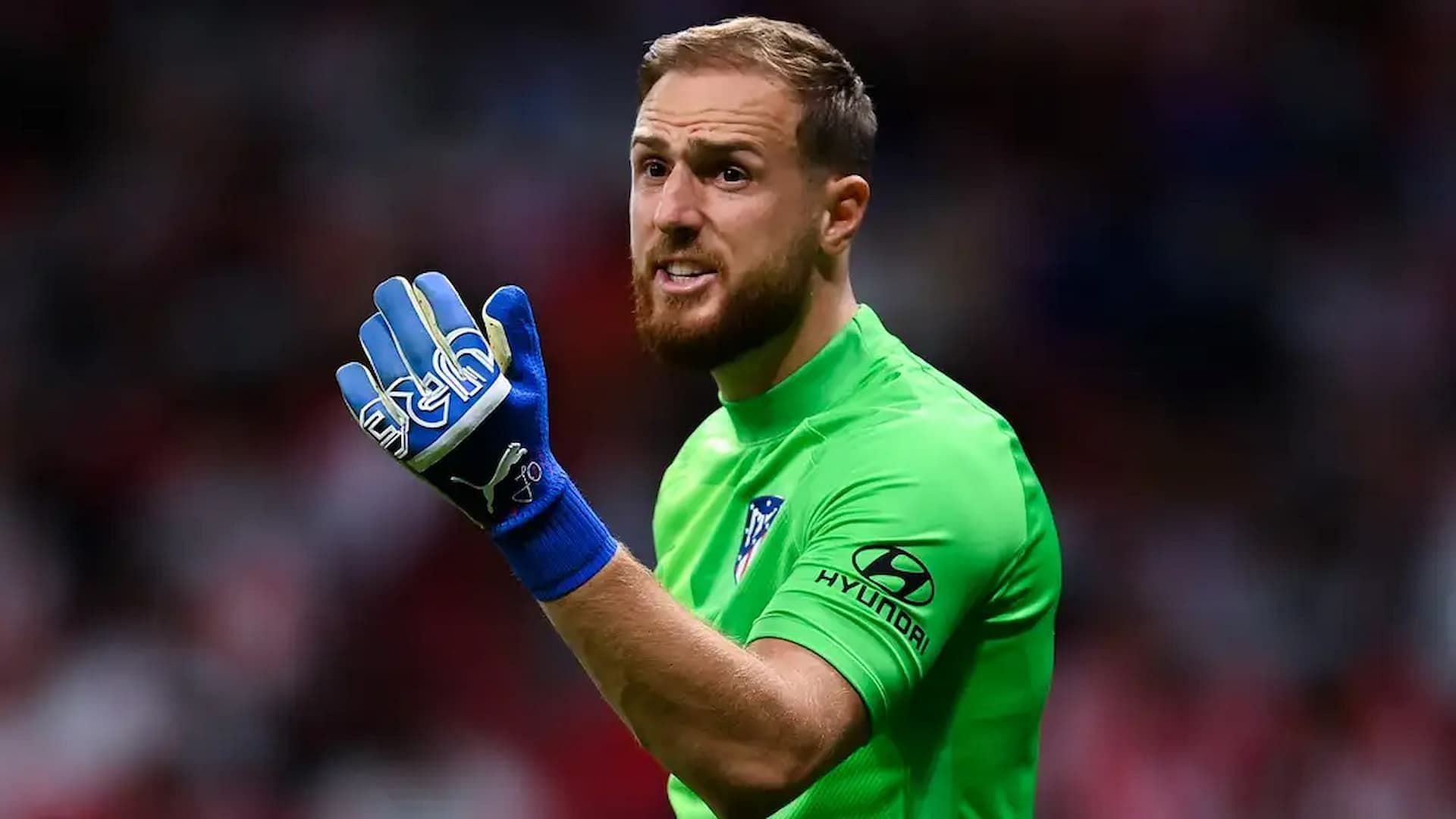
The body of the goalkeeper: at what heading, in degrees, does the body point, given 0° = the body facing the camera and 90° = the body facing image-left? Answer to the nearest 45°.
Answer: approximately 45°
